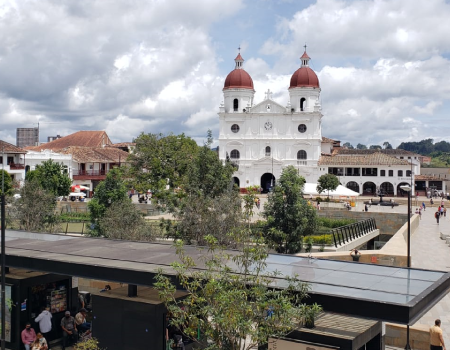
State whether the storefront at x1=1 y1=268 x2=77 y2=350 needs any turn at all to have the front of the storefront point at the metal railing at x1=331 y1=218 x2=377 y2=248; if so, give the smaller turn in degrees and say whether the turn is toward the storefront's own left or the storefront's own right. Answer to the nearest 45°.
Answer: approximately 90° to the storefront's own left

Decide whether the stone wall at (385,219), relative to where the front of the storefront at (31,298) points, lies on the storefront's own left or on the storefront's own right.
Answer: on the storefront's own left

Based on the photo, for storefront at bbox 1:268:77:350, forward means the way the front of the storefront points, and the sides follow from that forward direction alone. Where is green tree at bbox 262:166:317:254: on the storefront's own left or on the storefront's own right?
on the storefront's own left

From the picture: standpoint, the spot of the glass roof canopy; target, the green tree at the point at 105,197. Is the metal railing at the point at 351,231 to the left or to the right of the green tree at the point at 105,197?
right

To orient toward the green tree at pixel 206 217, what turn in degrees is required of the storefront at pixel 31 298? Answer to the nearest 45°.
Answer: approximately 90° to its left

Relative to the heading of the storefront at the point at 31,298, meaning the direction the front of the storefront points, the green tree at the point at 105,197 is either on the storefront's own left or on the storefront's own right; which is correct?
on the storefront's own left

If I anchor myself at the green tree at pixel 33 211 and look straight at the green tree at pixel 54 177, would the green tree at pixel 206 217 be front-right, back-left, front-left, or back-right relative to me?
back-right

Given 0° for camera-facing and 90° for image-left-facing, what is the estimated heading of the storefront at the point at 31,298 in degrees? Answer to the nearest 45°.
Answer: approximately 315°

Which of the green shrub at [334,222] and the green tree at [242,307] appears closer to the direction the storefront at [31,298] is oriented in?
the green tree
